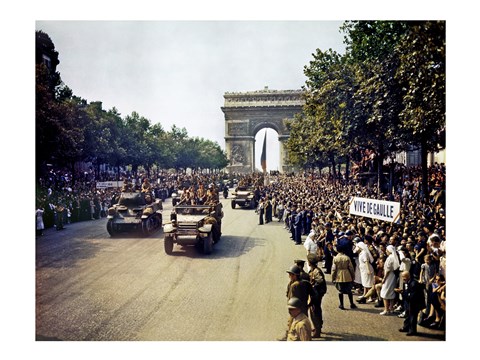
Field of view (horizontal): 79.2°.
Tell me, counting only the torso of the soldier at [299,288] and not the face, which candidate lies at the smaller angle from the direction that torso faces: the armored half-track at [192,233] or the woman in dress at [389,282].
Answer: the armored half-track

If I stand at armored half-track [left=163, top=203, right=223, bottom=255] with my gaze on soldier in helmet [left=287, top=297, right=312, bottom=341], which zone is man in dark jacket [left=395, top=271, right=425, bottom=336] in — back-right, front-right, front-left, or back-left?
front-left

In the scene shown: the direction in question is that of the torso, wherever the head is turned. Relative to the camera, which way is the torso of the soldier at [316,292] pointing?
to the viewer's left

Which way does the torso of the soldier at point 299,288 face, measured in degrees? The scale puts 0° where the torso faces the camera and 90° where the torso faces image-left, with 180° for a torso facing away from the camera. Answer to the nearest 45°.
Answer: approximately 90°

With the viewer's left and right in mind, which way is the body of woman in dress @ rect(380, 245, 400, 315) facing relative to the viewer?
facing to the left of the viewer

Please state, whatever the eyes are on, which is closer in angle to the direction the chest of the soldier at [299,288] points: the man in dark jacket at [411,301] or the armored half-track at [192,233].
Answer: the armored half-track

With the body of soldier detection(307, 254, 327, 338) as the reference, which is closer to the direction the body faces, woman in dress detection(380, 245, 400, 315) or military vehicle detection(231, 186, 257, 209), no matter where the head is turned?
the military vehicle

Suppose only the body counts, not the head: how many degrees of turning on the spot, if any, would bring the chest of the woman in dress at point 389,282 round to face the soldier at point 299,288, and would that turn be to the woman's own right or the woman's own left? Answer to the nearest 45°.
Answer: approximately 45° to the woman's own left
